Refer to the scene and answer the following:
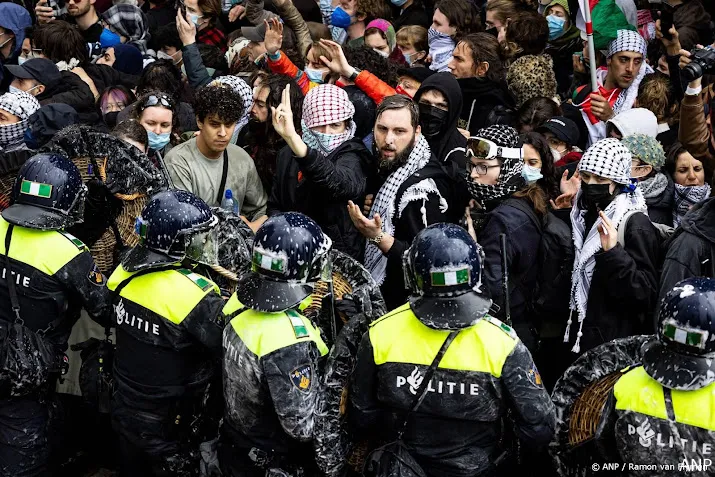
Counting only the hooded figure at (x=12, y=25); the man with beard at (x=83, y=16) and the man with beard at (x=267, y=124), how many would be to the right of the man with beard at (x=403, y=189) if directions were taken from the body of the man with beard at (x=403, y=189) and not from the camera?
3

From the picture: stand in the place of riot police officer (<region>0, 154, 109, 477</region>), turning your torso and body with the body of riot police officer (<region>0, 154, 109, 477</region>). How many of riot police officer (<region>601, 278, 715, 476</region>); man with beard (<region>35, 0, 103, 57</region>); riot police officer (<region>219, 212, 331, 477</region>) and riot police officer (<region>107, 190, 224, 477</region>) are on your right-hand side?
3

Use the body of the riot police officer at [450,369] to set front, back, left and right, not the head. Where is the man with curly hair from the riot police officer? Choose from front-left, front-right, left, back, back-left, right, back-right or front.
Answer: front-left

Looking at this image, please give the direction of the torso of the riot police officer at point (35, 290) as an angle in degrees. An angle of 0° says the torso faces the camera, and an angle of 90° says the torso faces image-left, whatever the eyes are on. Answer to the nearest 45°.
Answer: approximately 225°

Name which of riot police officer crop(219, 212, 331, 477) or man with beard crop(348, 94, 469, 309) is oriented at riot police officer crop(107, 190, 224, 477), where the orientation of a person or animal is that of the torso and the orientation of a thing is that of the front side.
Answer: the man with beard

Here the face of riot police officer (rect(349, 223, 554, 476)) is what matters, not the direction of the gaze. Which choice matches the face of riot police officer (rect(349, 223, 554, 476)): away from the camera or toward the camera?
away from the camera

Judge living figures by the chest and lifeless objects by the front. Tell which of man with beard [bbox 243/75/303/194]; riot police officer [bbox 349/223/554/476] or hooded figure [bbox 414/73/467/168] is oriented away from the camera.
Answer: the riot police officer

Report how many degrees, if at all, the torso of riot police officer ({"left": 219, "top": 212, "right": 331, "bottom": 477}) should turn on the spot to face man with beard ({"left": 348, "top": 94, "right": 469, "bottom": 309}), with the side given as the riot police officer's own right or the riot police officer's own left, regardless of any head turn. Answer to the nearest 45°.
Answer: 0° — they already face them

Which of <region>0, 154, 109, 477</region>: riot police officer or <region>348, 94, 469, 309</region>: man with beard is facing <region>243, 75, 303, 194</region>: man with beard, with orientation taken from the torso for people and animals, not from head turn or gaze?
the riot police officer

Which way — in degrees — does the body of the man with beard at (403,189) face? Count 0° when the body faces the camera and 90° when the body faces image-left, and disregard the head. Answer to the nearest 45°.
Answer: approximately 45°

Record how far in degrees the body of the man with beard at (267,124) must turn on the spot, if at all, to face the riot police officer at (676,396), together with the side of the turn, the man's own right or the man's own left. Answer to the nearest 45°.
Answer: approximately 90° to the man's own left

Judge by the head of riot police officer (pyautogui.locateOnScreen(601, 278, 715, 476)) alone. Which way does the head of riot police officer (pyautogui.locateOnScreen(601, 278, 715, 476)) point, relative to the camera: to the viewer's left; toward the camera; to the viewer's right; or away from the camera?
away from the camera

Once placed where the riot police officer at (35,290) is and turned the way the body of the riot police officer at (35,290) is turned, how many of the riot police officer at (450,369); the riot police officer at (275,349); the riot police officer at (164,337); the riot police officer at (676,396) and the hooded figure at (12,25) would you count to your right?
4

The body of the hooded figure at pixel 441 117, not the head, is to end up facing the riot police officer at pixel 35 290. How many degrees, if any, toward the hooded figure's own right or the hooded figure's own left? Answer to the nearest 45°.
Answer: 0° — they already face them

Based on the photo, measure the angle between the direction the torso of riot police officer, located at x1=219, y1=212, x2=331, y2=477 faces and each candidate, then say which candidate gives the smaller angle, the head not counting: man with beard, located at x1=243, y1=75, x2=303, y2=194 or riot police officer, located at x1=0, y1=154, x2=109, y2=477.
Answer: the man with beard
